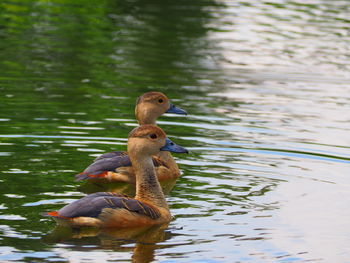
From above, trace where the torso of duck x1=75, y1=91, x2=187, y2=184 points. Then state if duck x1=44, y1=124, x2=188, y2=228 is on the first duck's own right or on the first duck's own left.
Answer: on the first duck's own right

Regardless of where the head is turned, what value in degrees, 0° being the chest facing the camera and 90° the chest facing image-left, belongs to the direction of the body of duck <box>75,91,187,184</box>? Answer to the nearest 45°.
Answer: approximately 270°

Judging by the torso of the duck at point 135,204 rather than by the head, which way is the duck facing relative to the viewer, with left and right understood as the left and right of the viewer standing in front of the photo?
facing to the right of the viewer

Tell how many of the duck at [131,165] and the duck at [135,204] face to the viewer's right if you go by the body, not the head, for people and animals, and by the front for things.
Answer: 2

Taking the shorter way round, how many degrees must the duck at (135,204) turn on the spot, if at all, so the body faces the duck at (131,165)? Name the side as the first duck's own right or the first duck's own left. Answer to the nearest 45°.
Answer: approximately 90° to the first duck's own left
